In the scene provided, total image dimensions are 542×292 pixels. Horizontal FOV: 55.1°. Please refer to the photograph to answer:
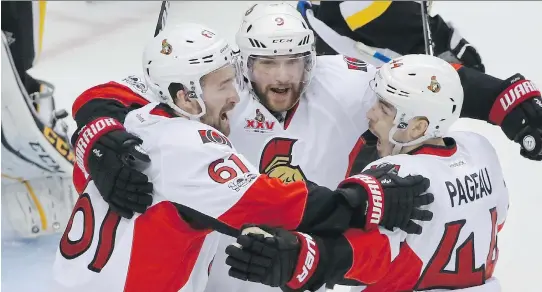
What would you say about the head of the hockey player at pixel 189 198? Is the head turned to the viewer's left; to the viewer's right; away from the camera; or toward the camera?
to the viewer's right

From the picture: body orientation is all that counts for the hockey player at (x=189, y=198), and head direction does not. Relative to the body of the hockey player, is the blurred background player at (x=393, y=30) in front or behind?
in front

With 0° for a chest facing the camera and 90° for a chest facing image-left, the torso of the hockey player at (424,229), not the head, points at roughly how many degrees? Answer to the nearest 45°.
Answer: approximately 135°

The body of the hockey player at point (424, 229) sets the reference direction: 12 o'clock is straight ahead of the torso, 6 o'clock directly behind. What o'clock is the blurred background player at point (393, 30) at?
The blurred background player is roughly at 1 o'clock from the hockey player.

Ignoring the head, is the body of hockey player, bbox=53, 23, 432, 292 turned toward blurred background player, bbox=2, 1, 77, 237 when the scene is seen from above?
no

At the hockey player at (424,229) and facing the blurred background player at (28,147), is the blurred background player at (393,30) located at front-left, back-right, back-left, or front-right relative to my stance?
front-right

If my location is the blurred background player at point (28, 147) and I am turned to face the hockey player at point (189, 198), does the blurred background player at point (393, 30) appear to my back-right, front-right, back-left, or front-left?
front-left
